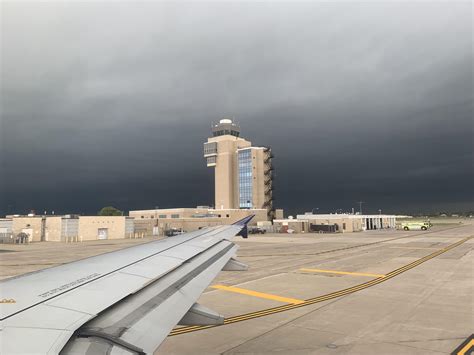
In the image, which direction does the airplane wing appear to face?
to the viewer's left
